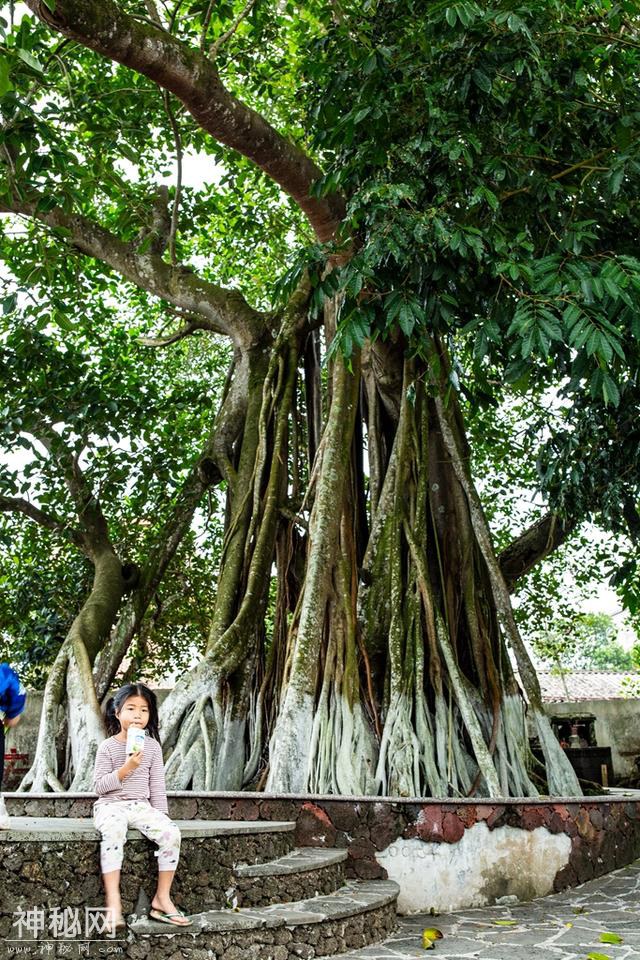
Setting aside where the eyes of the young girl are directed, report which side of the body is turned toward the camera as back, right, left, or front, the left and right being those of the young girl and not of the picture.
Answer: front

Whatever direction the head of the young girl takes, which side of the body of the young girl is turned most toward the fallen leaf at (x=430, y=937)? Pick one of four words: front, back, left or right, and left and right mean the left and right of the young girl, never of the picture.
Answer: left

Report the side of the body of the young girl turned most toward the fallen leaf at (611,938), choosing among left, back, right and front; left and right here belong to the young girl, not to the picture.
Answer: left

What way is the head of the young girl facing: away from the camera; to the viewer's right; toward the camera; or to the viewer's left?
toward the camera
